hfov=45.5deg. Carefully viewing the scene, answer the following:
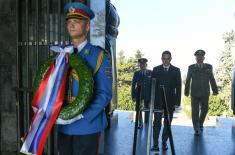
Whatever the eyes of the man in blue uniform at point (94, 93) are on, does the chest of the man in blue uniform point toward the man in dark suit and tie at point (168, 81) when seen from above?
no

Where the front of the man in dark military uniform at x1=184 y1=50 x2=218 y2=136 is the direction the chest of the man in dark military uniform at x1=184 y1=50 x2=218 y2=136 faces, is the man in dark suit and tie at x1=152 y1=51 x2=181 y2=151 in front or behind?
in front

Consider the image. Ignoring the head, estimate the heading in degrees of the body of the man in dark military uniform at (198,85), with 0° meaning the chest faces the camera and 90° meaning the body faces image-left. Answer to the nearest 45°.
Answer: approximately 0°

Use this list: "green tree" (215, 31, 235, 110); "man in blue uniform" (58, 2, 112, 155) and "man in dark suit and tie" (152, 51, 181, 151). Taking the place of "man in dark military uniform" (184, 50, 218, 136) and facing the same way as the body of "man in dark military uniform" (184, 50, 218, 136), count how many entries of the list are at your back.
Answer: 1

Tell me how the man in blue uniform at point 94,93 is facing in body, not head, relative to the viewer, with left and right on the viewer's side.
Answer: facing the viewer and to the left of the viewer

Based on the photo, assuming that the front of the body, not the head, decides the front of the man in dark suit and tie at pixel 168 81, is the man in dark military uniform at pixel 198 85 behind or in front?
behind

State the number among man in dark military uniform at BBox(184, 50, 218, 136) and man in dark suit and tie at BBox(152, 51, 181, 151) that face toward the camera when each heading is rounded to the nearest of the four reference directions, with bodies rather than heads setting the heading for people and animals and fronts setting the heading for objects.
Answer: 2

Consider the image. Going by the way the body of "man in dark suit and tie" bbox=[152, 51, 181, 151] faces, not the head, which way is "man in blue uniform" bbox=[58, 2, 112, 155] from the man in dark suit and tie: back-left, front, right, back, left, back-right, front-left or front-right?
front

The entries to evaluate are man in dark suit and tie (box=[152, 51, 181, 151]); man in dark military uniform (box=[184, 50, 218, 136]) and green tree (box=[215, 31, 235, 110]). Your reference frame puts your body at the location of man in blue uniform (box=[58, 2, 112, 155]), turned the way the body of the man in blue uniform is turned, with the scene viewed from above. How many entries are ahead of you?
0

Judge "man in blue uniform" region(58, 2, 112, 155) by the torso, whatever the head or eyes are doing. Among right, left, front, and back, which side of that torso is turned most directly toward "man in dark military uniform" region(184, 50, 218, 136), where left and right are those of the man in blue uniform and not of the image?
back

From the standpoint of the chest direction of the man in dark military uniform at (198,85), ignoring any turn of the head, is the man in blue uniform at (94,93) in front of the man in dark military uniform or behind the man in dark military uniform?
in front

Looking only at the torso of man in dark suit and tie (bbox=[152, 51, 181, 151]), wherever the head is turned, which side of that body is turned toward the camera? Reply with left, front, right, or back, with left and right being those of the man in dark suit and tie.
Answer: front

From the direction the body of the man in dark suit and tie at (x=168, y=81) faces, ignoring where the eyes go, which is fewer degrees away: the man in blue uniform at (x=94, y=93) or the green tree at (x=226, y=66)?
the man in blue uniform
